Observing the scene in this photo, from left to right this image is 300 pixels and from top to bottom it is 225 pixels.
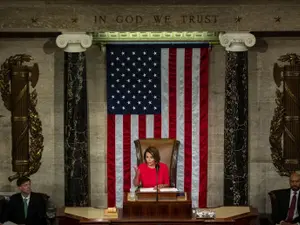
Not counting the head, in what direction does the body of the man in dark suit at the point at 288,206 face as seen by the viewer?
toward the camera

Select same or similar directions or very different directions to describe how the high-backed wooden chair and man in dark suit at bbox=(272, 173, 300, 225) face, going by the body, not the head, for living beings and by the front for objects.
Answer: same or similar directions

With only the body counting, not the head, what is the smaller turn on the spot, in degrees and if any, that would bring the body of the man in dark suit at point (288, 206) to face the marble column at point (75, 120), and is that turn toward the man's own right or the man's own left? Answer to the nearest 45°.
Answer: approximately 90° to the man's own right

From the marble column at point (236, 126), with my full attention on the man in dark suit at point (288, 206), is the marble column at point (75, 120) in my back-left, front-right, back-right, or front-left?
back-right

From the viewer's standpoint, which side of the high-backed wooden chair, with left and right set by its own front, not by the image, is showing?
front

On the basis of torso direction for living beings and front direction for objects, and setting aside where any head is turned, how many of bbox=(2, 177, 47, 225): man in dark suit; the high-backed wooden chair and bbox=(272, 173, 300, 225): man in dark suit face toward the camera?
3

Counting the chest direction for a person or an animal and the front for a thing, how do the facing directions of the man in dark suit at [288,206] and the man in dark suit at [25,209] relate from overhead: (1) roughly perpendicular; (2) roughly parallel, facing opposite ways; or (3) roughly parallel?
roughly parallel

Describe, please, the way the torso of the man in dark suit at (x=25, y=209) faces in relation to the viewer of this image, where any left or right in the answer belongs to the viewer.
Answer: facing the viewer
